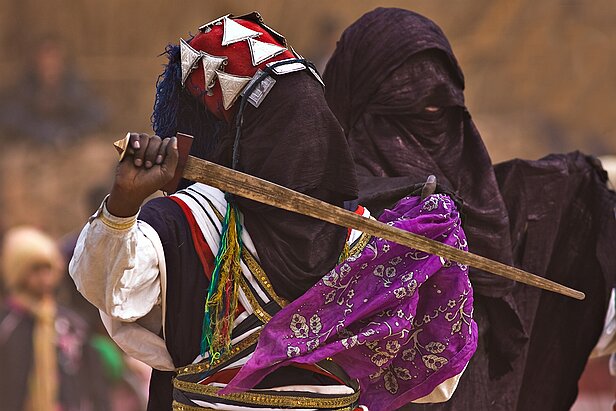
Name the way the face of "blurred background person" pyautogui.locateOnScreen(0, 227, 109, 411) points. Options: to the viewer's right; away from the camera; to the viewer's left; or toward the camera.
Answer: toward the camera

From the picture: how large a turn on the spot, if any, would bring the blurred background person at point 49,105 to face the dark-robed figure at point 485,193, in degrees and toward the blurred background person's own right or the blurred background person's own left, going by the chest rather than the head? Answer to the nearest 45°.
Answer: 0° — they already face them

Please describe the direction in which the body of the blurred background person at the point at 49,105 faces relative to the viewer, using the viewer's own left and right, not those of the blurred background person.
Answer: facing the viewer

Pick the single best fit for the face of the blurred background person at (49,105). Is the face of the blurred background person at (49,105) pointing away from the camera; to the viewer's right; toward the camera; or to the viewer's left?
toward the camera

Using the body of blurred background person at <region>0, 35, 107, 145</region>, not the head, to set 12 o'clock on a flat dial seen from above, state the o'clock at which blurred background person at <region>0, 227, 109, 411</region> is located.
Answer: blurred background person at <region>0, 227, 109, 411</region> is roughly at 12 o'clock from blurred background person at <region>0, 35, 107, 145</region>.
